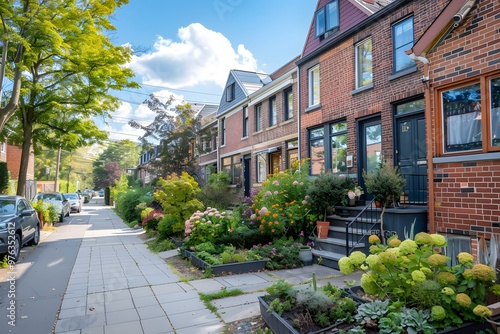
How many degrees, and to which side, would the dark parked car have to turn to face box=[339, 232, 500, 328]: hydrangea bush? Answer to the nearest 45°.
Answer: approximately 45° to its left

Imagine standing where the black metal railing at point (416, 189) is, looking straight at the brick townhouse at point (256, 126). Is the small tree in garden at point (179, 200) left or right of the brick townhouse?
left

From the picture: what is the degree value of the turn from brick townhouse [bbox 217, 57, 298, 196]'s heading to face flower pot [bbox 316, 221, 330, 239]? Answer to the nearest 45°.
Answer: approximately 45° to its left

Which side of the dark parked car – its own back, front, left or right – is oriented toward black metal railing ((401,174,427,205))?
left

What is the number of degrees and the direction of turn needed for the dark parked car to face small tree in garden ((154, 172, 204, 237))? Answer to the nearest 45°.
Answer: approximately 135° to its left

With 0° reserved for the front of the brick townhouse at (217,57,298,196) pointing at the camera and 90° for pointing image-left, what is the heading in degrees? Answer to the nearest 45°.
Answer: approximately 45°

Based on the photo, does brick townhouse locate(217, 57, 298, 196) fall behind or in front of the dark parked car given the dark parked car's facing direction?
behind

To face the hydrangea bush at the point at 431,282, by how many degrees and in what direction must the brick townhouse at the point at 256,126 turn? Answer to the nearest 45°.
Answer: approximately 45° to its left

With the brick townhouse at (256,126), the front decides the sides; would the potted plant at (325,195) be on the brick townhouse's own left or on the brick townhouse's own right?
on the brick townhouse's own left

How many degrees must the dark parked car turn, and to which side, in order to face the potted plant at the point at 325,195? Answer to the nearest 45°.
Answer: approximately 90° to its left

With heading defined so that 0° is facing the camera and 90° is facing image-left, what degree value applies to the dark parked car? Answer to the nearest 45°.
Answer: approximately 45°

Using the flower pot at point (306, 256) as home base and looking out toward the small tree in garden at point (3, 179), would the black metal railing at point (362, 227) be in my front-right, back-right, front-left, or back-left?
back-right

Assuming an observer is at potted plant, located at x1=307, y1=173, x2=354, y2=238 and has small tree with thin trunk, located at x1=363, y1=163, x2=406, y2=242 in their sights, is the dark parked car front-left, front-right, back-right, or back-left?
back-right

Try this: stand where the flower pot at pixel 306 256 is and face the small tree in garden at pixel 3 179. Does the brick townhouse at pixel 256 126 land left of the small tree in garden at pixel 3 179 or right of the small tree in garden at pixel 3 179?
right

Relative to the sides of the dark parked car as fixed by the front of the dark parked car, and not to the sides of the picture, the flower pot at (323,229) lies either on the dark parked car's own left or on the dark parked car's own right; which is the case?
on the dark parked car's own left

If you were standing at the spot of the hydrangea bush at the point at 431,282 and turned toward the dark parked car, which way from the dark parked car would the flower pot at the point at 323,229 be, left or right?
right
